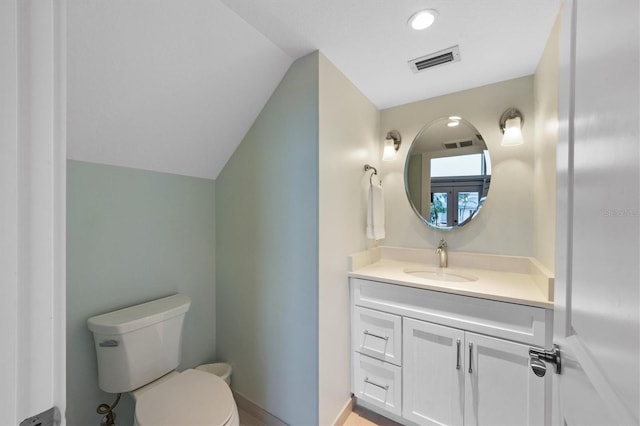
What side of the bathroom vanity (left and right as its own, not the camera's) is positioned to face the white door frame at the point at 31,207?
front

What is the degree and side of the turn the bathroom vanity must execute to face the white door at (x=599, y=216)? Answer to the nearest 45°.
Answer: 0° — it already faces it

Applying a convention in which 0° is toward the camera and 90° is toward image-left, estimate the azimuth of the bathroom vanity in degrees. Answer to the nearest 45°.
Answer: approximately 0°
